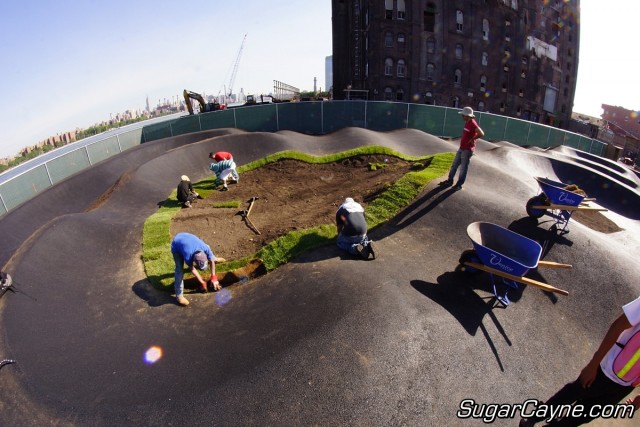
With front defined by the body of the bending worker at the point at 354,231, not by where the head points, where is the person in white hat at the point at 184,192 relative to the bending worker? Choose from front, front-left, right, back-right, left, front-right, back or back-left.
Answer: front

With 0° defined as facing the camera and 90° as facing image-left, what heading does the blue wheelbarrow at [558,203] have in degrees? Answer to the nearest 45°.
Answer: approximately 90°

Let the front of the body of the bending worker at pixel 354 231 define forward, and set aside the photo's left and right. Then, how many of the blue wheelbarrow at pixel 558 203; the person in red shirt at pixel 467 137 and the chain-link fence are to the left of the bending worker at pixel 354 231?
0

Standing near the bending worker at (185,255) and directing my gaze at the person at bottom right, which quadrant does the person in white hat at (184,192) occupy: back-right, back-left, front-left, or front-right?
back-left

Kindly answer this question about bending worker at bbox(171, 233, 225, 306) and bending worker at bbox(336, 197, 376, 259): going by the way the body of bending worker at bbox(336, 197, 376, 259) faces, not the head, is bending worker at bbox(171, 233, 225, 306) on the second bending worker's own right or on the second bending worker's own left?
on the second bending worker's own left

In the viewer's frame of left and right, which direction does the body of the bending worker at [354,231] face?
facing away from the viewer and to the left of the viewer

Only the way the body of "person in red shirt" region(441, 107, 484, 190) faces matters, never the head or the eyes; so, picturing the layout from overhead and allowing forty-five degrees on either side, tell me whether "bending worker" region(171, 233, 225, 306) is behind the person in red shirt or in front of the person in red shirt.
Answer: in front

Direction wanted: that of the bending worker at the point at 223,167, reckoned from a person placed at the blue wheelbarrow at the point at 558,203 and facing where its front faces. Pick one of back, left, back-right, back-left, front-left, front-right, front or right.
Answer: front

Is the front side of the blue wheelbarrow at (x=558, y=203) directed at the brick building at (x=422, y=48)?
no

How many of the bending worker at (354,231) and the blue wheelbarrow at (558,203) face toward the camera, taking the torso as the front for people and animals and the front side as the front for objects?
0

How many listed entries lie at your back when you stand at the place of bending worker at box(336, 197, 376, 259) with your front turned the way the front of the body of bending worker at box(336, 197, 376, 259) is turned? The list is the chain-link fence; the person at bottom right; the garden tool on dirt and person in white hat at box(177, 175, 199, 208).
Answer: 1

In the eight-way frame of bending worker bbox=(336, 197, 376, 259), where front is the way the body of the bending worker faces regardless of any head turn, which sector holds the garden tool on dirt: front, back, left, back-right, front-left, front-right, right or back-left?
front

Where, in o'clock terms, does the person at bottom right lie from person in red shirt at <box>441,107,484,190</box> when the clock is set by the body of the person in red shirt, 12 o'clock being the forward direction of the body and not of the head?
The person at bottom right is roughly at 10 o'clock from the person in red shirt.

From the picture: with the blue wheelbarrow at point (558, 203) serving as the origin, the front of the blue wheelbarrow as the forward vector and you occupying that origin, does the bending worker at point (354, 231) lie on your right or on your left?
on your left

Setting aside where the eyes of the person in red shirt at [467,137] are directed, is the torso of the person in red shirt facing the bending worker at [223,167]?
no

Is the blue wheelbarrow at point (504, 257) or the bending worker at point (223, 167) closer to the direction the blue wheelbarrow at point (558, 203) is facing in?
the bending worker

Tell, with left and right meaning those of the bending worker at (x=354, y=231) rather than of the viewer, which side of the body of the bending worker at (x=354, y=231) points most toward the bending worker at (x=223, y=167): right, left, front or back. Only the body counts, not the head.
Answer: front

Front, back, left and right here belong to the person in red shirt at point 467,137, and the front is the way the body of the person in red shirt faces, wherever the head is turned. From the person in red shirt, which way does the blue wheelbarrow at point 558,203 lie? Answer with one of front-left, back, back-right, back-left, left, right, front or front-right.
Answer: back-left
